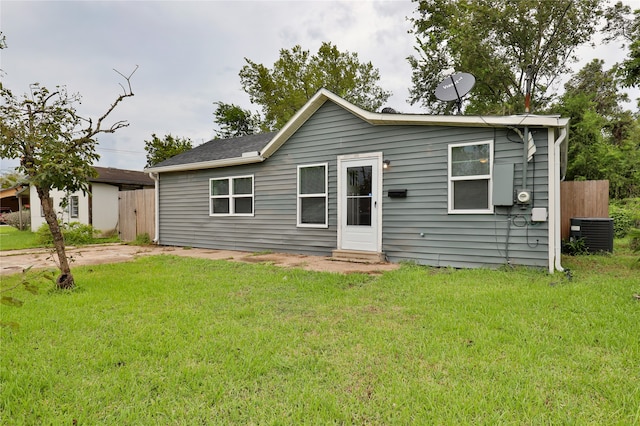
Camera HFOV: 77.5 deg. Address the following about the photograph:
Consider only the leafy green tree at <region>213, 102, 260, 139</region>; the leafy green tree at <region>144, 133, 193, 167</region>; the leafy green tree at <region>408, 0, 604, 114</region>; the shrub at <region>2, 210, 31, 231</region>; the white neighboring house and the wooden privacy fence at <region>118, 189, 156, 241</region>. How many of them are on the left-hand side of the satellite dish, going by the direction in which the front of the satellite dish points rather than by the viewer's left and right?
0

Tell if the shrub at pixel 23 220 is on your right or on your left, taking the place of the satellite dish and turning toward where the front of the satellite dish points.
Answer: on your right

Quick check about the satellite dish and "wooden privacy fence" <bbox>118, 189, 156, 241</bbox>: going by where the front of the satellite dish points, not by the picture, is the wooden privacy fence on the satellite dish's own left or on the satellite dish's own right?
on the satellite dish's own right

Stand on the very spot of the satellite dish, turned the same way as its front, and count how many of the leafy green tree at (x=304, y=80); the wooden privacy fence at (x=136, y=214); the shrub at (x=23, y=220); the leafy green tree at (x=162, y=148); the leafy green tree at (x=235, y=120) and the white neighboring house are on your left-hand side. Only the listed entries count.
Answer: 0

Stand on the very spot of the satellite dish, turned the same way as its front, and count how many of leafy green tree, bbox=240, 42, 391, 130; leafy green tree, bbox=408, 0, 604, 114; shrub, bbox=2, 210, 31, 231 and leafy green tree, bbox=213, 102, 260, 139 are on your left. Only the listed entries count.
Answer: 0

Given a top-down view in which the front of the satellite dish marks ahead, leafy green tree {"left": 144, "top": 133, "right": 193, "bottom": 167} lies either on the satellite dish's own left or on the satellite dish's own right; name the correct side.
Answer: on the satellite dish's own right

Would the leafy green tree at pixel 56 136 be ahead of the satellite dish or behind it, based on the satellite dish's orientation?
ahead

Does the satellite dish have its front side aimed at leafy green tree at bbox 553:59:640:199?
no

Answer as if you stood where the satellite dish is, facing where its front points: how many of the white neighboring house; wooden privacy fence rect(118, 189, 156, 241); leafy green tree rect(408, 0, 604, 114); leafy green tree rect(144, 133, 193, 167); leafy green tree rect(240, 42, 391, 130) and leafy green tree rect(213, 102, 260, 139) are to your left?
0

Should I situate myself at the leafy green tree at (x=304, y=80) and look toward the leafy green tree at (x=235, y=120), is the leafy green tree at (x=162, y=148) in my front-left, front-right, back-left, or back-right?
front-left

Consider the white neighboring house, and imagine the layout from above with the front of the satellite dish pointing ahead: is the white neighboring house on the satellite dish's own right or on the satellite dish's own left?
on the satellite dish's own right

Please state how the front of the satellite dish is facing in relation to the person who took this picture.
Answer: facing the viewer and to the left of the viewer

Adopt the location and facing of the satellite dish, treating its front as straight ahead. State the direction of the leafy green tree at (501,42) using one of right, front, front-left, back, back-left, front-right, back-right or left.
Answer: back-right

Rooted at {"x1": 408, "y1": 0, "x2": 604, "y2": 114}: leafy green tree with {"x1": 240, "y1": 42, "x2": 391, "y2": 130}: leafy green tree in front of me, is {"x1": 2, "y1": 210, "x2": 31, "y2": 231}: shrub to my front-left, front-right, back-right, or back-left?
front-left
